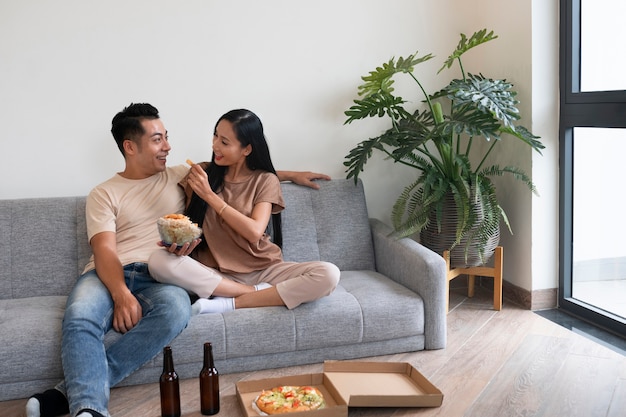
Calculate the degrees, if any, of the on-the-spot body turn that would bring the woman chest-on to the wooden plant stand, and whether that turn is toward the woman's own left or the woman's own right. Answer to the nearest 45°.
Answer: approximately 135° to the woman's own left

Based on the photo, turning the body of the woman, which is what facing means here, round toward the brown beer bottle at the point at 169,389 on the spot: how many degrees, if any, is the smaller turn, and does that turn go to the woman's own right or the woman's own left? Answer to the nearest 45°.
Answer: approximately 45° to the woman's own left

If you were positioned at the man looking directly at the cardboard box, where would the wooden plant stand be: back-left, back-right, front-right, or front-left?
front-left

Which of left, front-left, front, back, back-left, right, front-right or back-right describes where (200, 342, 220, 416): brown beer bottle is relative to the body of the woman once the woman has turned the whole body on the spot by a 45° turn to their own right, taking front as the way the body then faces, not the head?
left

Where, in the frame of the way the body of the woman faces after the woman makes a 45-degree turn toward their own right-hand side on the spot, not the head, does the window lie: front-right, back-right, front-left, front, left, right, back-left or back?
back

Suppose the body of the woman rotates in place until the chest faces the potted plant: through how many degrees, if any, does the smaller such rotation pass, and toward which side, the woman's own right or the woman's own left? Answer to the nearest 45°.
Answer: approximately 135° to the woman's own left

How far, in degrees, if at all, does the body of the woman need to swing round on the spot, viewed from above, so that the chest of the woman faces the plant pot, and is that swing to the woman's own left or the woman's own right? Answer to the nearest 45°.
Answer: approximately 135° to the woman's own left

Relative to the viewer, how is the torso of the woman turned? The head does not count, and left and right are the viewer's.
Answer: facing the viewer and to the left of the viewer

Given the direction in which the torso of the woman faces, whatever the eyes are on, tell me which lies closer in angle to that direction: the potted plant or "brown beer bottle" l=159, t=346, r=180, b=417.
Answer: the brown beer bottle

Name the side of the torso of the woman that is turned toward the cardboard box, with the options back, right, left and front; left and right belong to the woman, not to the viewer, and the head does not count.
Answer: left
